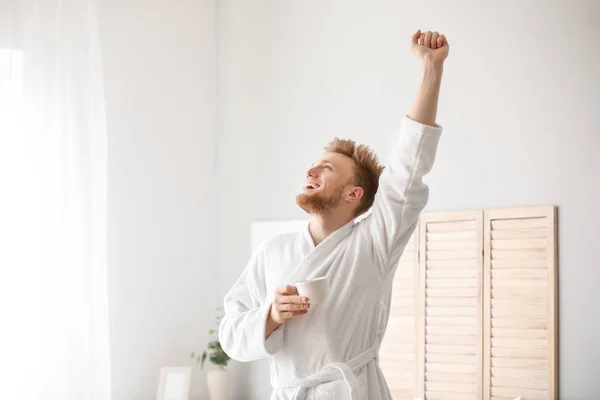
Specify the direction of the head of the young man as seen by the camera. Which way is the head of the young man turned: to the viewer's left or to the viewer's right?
to the viewer's left

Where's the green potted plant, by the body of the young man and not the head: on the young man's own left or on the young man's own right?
on the young man's own right

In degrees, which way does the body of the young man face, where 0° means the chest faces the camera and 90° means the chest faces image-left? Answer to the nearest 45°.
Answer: approximately 45°

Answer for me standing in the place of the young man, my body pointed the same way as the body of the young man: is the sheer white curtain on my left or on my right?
on my right

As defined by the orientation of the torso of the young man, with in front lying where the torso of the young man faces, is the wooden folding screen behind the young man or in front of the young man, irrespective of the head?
behind
